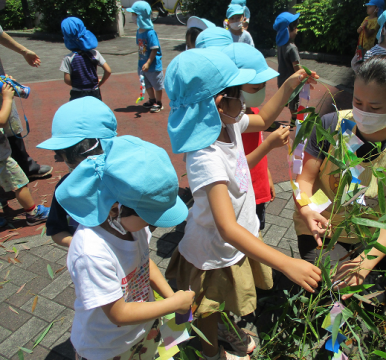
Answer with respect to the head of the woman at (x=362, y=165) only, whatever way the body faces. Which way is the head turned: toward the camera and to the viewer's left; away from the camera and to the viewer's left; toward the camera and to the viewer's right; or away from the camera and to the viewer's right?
toward the camera and to the viewer's left

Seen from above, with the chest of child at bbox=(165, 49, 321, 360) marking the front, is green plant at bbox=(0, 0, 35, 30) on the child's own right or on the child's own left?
on the child's own left

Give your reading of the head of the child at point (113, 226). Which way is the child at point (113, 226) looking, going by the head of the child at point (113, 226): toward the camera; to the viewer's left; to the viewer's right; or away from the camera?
to the viewer's right

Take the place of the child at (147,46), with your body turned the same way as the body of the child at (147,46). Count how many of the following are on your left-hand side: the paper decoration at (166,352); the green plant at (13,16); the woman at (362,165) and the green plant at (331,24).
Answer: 2

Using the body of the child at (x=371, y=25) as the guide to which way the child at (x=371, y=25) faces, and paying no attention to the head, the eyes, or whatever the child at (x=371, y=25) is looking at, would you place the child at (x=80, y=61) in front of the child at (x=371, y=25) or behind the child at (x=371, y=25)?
in front

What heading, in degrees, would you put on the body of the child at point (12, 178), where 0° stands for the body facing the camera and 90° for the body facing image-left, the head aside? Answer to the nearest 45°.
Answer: approximately 270°

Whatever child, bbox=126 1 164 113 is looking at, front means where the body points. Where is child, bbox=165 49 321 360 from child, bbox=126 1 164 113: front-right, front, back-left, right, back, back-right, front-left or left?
left

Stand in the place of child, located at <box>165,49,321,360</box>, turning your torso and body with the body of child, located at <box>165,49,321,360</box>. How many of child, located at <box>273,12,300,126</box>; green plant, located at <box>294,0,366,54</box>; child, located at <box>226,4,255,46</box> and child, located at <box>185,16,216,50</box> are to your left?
4

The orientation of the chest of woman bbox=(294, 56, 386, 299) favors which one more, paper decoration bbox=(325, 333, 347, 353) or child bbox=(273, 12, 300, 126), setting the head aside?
the paper decoration

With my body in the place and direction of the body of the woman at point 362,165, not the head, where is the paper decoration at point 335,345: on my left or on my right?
on my left

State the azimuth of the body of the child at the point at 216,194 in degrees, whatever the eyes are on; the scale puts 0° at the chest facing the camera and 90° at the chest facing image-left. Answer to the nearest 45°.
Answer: approximately 270°
